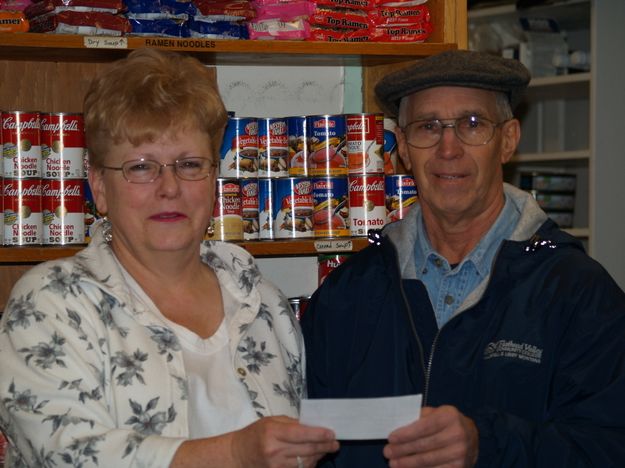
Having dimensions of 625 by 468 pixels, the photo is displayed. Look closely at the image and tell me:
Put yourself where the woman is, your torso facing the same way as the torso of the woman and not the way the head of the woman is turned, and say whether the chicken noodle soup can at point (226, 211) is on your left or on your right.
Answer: on your left

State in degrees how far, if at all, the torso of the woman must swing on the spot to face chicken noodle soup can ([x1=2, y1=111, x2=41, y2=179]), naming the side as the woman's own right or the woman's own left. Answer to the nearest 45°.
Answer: approximately 180°

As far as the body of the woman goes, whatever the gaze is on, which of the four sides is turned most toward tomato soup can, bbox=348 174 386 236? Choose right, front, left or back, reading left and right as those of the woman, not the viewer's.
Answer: left

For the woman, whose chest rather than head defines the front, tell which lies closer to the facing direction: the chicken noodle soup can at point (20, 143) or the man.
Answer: the man

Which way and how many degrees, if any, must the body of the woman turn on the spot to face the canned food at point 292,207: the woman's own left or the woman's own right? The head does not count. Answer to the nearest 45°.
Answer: approximately 90° to the woman's own left

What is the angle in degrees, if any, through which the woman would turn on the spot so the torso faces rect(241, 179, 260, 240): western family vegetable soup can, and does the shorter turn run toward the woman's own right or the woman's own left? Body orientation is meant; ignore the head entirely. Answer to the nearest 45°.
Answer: approximately 135° to the woman's own left

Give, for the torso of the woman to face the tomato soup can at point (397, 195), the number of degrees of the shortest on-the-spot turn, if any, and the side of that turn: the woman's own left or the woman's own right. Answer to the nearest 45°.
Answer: approximately 90° to the woman's own left

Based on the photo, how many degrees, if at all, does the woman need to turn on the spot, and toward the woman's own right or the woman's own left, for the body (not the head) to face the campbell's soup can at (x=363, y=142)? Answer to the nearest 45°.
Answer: approximately 90° to the woman's own left

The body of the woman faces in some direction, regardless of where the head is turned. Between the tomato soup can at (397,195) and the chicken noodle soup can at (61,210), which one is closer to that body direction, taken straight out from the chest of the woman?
the tomato soup can

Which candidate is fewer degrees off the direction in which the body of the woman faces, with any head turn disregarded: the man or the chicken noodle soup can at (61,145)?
the man

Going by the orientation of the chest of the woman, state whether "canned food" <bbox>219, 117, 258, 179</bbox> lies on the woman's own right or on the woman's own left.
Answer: on the woman's own left

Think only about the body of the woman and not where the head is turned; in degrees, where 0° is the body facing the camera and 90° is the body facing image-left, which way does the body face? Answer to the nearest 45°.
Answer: approximately 315°

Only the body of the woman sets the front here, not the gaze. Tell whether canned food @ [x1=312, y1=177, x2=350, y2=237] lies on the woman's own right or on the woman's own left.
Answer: on the woman's own left
